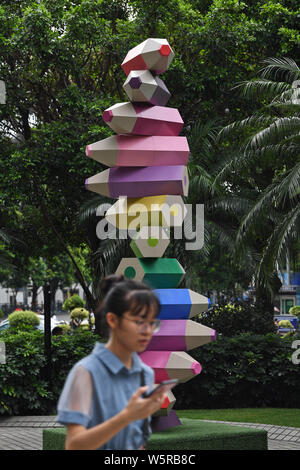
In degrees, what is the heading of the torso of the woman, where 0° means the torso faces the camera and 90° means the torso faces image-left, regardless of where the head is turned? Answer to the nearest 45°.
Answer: approximately 315°

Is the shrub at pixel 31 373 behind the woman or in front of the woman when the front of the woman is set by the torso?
behind

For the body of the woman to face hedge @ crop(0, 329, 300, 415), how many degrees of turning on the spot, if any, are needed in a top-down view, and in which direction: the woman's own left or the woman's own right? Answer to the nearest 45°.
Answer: approximately 135° to the woman's own left

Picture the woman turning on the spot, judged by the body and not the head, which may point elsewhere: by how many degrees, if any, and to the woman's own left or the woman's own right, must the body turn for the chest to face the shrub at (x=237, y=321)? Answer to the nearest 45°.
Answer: approximately 135° to the woman's own left

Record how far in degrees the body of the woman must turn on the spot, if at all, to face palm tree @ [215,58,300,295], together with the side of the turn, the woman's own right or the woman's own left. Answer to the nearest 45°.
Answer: approximately 135° to the woman's own left

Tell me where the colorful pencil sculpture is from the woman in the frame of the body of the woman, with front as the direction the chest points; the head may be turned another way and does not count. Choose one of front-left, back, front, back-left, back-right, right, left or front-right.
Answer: back-left
